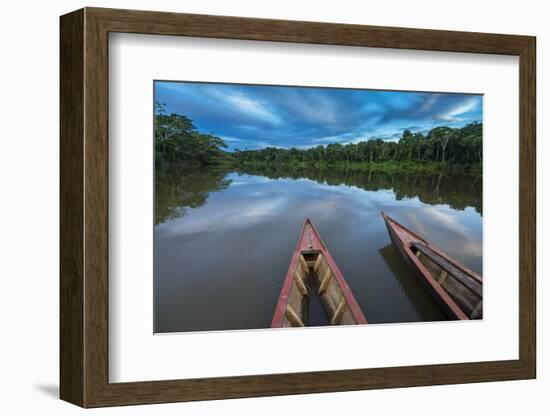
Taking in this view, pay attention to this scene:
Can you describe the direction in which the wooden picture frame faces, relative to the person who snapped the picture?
facing the viewer and to the right of the viewer
